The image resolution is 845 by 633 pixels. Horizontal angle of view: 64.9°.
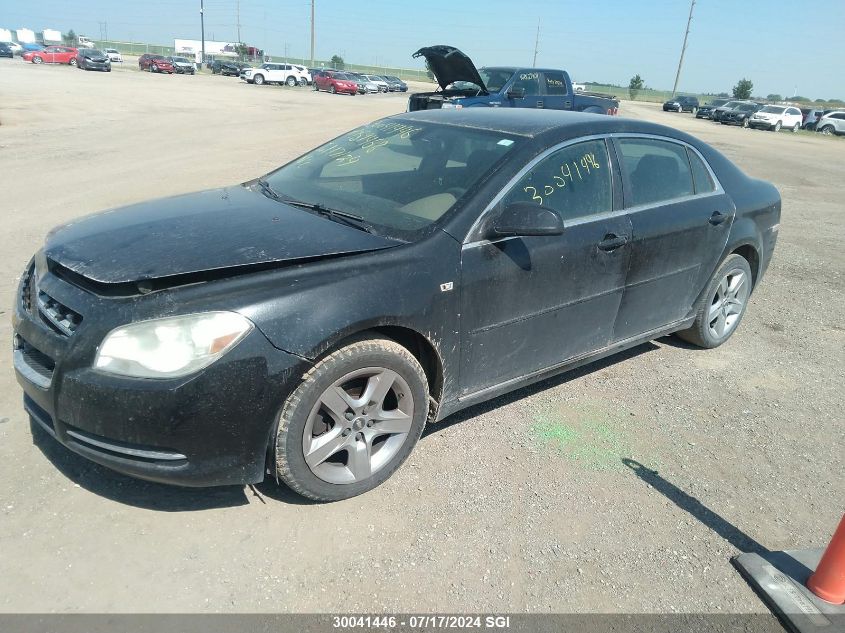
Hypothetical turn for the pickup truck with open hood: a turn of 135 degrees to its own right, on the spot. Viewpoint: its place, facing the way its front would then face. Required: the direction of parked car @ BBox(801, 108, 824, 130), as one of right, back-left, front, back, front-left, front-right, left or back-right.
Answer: front-right

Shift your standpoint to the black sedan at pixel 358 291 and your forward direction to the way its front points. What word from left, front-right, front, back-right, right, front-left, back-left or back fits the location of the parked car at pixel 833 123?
back

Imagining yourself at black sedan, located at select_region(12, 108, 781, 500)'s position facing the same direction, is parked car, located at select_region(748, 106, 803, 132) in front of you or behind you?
behind

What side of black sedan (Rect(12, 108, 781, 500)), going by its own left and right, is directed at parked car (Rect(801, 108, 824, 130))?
back

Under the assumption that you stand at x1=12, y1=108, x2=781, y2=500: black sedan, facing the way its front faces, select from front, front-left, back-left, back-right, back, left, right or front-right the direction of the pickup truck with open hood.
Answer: back-right

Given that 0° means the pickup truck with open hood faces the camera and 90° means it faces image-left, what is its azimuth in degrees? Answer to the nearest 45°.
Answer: approximately 45°

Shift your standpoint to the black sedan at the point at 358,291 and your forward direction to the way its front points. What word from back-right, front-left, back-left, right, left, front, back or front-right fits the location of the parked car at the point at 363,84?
back-right

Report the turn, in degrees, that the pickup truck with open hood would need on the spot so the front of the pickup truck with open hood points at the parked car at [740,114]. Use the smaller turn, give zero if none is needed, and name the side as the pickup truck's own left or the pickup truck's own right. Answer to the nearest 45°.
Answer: approximately 180°

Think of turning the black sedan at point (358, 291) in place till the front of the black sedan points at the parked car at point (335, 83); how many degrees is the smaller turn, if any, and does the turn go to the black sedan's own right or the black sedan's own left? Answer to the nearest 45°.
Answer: approximately 135° to the black sedan's own right
